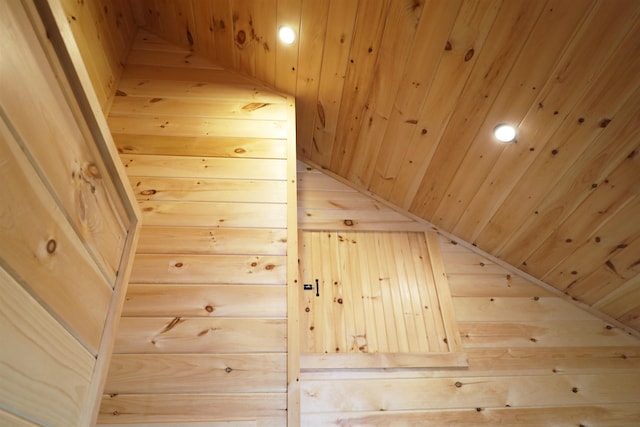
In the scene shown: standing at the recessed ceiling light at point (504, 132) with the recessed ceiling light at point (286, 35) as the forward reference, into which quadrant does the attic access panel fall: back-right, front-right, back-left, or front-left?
front-right

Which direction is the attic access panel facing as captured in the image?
toward the camera

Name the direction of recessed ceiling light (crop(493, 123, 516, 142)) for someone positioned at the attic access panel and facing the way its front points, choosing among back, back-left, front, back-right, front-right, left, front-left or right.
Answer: front-left
